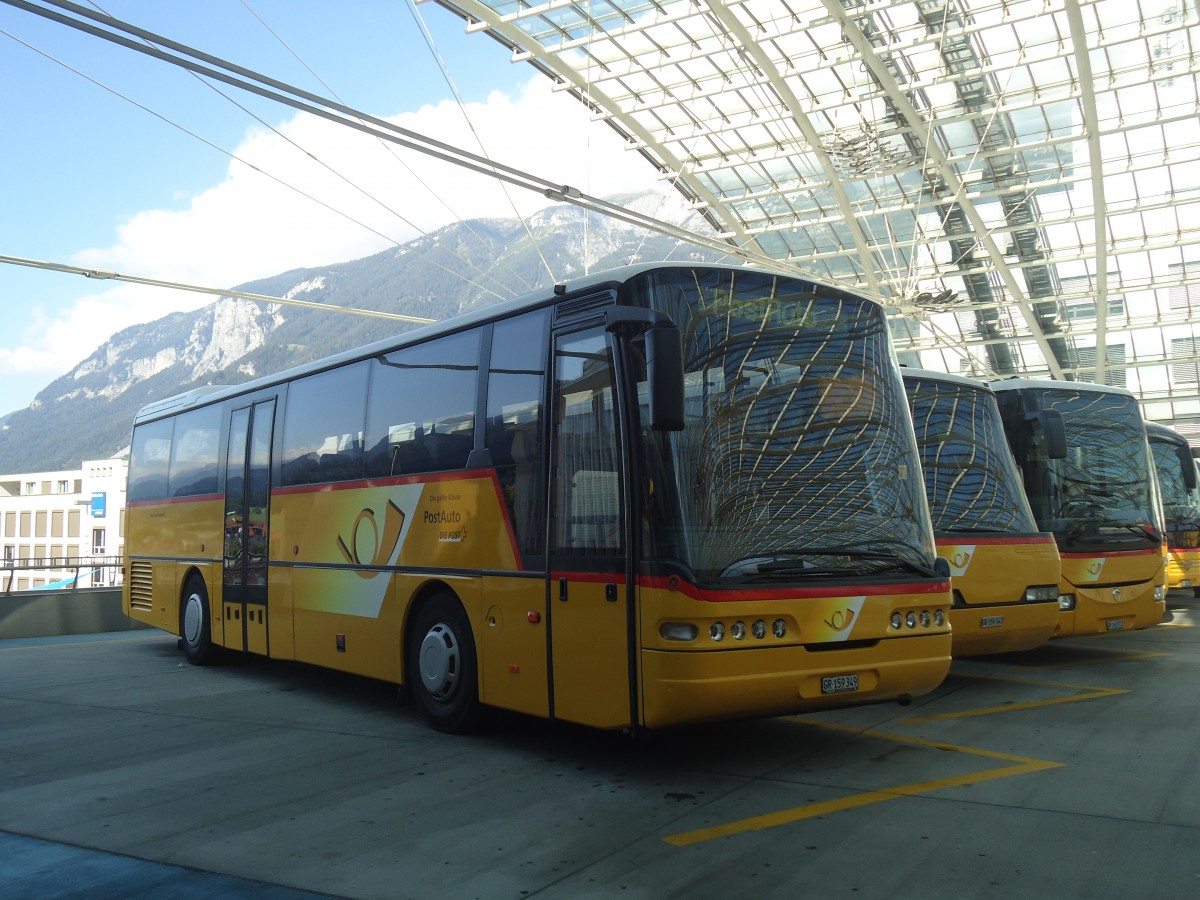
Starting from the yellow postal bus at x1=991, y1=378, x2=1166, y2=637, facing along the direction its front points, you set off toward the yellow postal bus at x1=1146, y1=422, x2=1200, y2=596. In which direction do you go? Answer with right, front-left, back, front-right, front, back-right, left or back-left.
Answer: back-left

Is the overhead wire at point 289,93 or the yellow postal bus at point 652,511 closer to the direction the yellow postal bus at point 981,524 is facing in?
the yellow postal bus

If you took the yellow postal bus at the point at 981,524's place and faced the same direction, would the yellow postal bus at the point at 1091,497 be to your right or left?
on your left

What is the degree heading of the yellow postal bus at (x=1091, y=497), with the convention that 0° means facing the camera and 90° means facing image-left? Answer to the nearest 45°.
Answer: approximately 315°

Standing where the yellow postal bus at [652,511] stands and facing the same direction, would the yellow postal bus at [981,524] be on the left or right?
on its left

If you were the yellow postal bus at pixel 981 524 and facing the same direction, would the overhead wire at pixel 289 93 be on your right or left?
on your right

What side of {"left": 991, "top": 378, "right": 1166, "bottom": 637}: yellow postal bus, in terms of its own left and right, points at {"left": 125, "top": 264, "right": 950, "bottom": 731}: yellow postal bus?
right

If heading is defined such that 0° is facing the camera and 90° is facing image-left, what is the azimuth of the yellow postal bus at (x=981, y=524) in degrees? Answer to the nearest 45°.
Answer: approximately 315°
